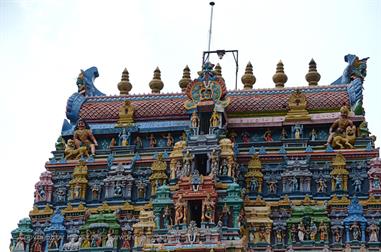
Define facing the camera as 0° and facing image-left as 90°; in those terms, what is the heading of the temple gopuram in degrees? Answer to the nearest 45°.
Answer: approximately 0°
